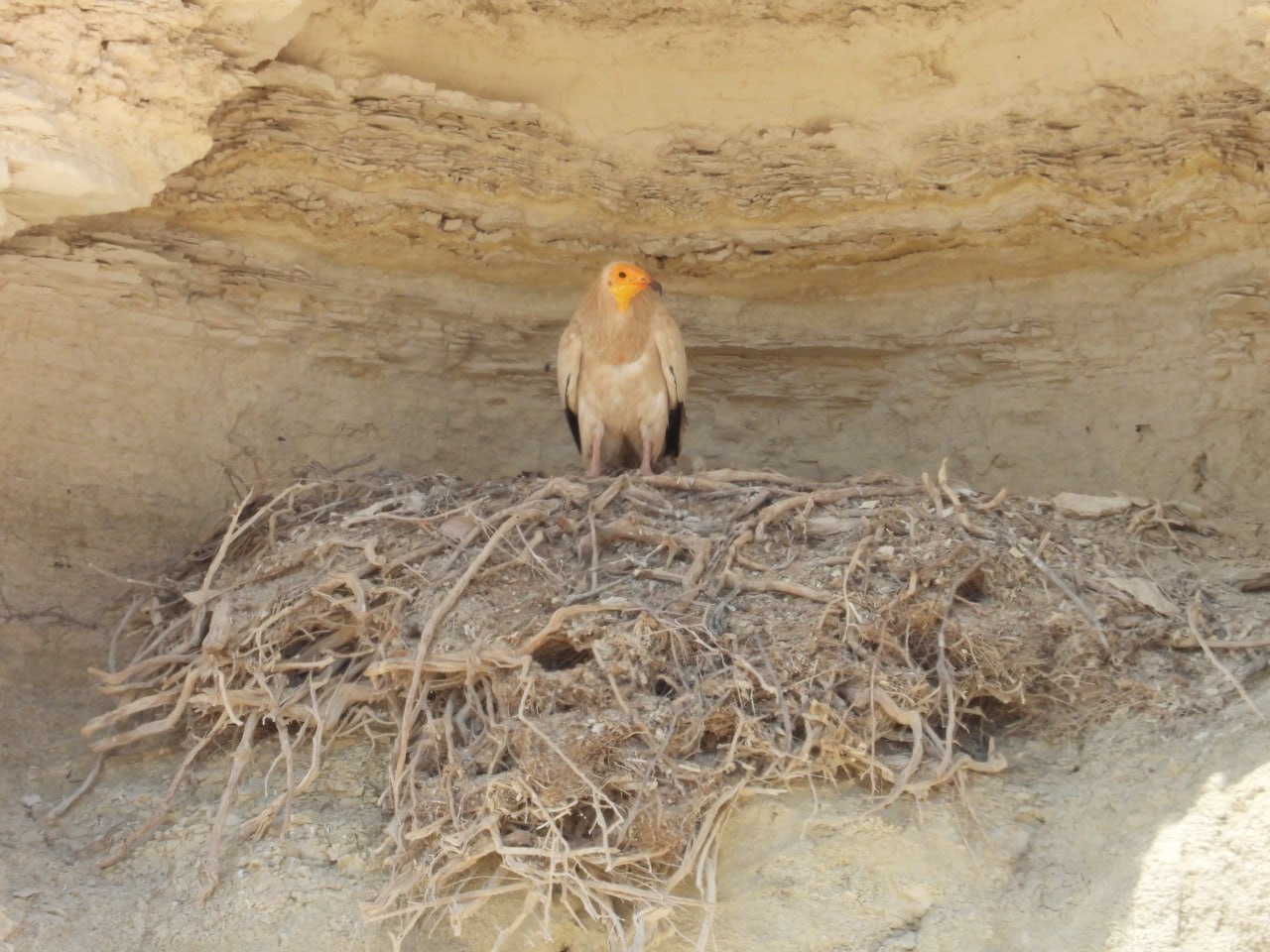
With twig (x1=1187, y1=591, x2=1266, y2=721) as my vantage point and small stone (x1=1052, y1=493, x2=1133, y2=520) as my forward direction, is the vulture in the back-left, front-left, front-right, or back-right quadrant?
front-left

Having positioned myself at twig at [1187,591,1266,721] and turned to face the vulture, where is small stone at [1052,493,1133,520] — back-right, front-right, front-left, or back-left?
front-right

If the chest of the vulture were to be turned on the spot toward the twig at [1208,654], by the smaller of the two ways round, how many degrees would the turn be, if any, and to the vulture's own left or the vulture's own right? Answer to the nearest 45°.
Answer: approximately 45° to the vulture's own left

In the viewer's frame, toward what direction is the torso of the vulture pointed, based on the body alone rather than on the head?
toward the camera

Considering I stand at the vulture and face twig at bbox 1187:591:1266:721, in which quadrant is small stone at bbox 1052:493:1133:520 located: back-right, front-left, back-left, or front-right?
front-left

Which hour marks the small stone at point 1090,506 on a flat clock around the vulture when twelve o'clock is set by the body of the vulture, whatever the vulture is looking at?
The small stone is roughly at 10 o'clock from the vulture.

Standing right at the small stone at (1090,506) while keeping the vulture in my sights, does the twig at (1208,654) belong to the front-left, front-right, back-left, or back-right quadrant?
back-left
